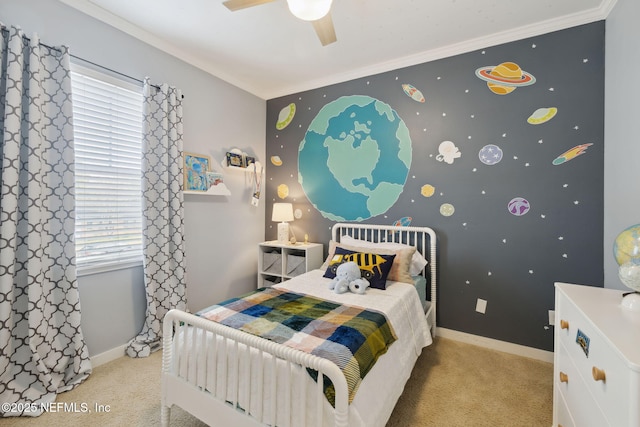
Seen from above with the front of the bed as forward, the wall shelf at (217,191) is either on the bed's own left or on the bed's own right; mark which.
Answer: on the bed's own right

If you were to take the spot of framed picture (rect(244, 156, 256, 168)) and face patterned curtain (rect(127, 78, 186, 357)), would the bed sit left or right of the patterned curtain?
left

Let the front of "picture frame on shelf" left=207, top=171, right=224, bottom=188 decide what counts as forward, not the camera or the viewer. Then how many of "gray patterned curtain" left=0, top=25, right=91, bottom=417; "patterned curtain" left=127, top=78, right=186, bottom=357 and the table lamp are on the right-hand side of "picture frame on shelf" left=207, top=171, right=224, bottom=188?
2

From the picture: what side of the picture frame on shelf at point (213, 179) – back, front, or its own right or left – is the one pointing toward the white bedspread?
front

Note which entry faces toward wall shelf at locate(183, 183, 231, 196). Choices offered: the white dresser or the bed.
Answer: the white dresser

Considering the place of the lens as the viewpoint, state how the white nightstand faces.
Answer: facing the viewer and to the left of the viewer

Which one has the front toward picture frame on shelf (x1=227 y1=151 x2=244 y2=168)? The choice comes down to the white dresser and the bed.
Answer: the white dresser

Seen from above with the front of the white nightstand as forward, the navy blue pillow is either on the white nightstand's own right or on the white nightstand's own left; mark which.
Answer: on the white nightstand's own left

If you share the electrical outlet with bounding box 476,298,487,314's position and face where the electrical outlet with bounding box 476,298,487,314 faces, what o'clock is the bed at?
The bed is roughly at 1 o'clock from the electrical outlet.

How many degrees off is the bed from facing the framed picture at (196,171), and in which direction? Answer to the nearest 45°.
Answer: approximately 90° to its right

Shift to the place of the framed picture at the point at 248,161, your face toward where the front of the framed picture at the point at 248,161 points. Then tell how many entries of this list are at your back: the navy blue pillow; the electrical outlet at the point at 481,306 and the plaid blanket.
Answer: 0

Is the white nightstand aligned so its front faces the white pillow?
no

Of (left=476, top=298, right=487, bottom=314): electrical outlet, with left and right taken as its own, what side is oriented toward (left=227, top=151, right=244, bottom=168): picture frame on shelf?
right

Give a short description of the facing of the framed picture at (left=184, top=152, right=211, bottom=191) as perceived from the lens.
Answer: facing the viewer and to the right of the viewer

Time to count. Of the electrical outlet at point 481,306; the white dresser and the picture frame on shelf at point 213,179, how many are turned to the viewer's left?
1

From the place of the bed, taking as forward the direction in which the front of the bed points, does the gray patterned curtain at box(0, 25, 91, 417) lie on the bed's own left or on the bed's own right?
on the bed's own right

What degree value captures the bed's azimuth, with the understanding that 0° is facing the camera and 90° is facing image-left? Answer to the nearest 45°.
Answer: approximately 45°

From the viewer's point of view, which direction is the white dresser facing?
to the viewer's left

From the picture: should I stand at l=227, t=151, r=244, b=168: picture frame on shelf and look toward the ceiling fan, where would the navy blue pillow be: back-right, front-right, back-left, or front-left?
front-left

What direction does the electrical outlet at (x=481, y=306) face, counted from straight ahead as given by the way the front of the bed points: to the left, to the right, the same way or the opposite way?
the same way

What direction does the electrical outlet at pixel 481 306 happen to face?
toward the camera
